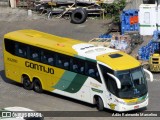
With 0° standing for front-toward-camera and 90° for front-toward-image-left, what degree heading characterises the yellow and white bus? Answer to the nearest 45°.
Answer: approximately 315°

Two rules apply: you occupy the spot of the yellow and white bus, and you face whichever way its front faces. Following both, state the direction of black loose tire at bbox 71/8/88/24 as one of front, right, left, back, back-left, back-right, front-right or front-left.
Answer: back-left

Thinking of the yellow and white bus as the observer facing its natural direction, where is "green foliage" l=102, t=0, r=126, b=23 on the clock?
The green foliage is roughly at 8 o'clock from the yellow and white bus.
